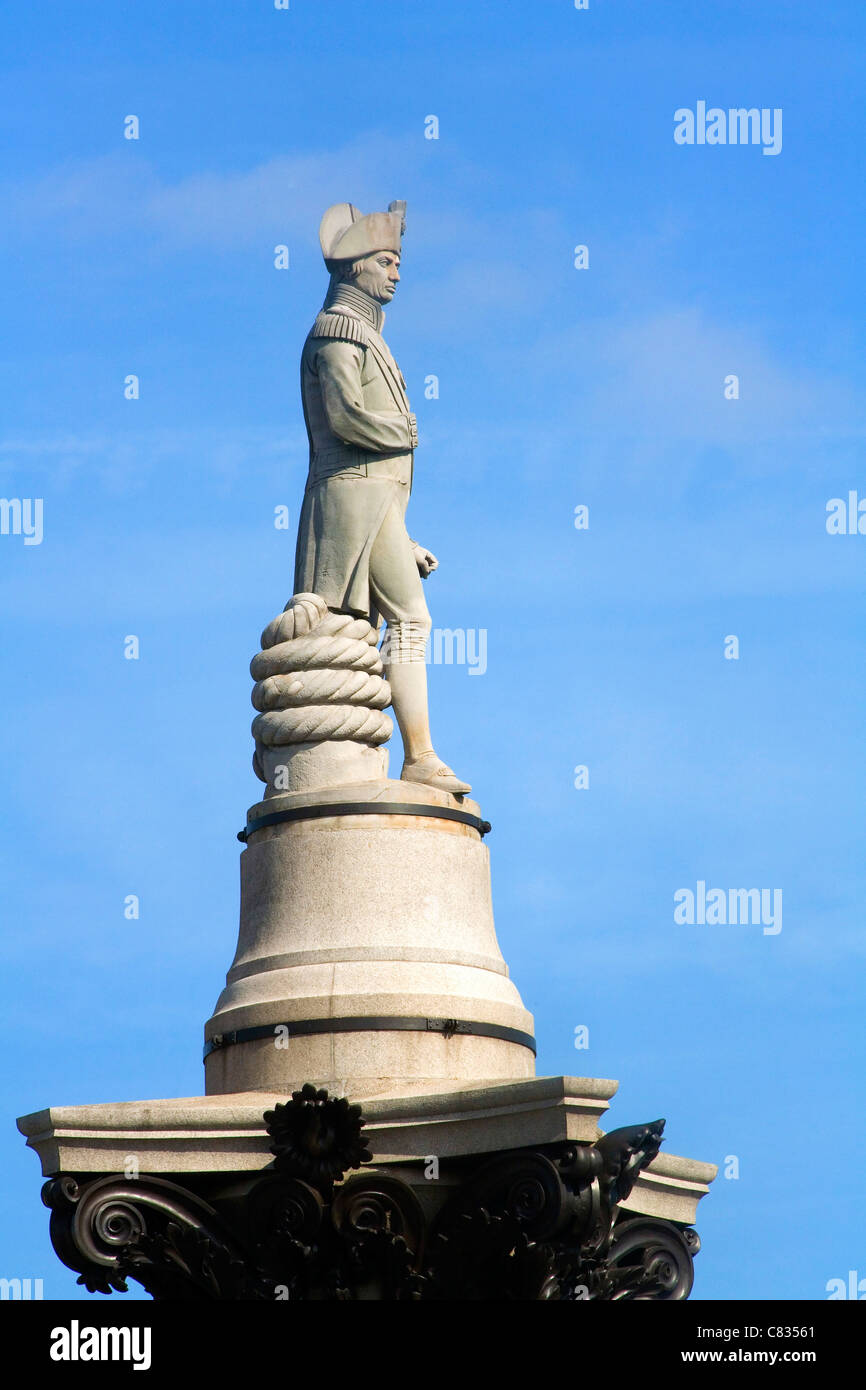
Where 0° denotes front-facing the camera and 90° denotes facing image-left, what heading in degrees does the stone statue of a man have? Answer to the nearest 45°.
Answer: approximately 270°
